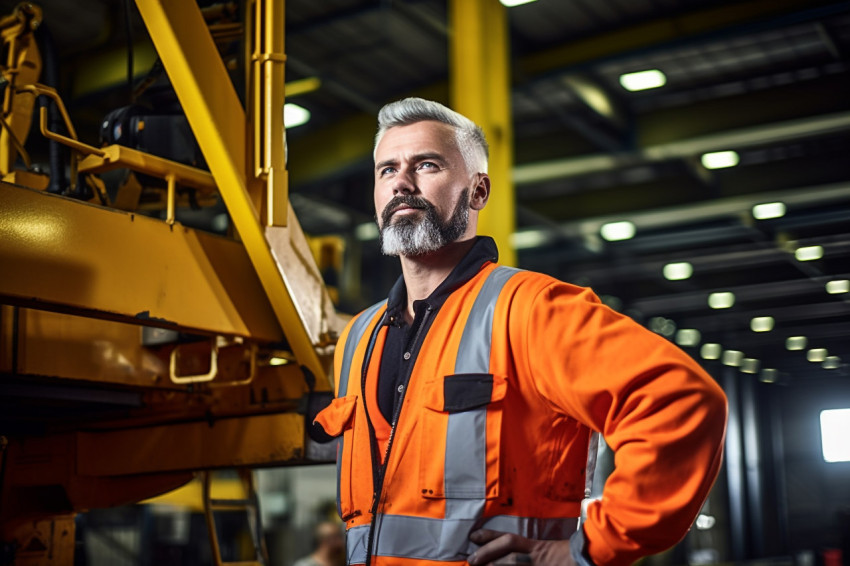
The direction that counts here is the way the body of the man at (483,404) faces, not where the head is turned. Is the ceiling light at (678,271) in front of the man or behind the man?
behind

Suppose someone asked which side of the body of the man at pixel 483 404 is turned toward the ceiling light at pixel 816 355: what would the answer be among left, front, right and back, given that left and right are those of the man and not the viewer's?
back

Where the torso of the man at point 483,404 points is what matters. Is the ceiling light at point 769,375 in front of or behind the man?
behind

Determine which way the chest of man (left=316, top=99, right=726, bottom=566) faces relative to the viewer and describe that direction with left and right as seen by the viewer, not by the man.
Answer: facing the viewer and to the left of the viewer

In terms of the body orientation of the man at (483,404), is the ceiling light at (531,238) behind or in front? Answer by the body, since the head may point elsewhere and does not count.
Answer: behind

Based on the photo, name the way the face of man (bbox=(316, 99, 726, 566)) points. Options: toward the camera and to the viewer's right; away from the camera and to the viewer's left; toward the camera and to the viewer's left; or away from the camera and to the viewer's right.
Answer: toward the camera and to the viewer's left

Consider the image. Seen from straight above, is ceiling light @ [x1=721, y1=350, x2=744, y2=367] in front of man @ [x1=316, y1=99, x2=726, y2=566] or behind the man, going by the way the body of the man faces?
behind

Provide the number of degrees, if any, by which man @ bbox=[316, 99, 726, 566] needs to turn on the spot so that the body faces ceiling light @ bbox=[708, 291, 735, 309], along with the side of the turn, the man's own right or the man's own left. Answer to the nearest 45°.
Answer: approximately 135° to the man's own right

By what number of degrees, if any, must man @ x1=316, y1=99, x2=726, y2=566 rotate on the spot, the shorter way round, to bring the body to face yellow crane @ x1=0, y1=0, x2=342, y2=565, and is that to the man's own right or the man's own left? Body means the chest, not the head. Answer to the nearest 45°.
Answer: approximately 90° to the man's own right

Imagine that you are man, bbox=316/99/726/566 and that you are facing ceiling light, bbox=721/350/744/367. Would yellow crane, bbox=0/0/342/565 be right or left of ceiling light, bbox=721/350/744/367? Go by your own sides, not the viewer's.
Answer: left
